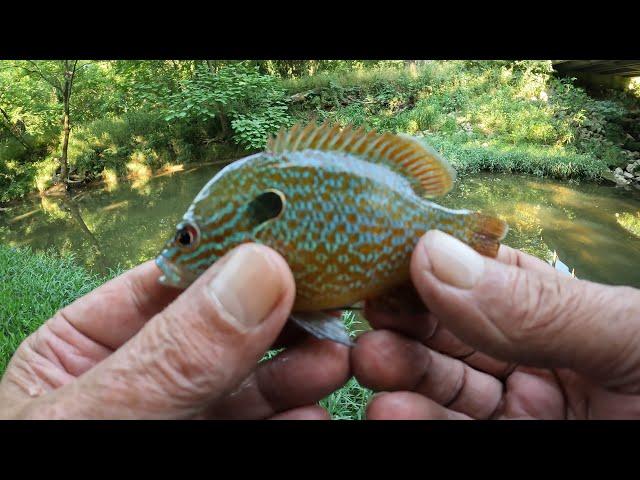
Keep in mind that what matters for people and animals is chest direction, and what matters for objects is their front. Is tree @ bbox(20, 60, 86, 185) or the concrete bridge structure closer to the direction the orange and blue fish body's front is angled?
the tree

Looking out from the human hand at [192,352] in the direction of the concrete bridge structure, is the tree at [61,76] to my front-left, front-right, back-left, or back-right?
front-left

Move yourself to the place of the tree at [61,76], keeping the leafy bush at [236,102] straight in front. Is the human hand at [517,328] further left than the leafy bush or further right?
right

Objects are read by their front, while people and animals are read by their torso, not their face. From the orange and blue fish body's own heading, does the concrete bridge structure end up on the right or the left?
on its right

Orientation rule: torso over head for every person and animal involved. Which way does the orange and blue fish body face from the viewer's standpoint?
to the viewer's left

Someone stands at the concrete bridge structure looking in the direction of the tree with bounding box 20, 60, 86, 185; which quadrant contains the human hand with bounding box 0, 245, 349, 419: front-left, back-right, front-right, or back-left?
front-left

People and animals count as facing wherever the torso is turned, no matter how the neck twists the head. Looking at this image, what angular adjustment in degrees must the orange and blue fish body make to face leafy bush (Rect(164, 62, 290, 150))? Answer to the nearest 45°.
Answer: approximately 90° to its right
